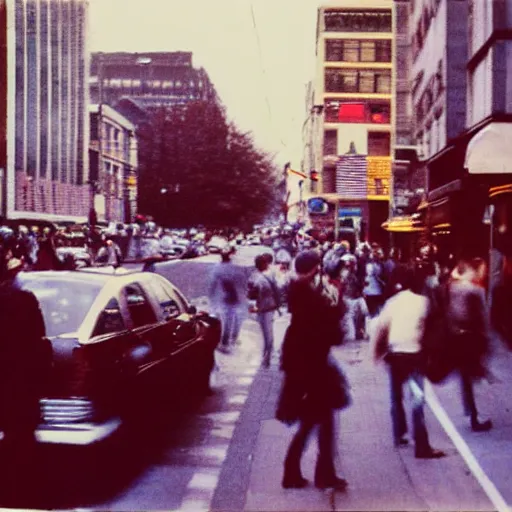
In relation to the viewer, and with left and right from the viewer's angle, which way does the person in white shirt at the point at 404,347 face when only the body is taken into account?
facing away from the viewer and to the right of the viewer

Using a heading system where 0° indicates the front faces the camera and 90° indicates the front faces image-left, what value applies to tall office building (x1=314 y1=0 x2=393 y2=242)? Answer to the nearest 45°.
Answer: approximately 0°
